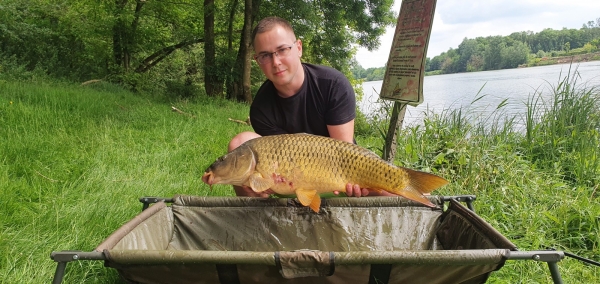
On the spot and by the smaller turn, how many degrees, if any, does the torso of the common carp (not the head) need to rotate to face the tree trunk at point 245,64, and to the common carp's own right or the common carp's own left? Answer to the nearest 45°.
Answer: approximately 90° to the common carp's own right

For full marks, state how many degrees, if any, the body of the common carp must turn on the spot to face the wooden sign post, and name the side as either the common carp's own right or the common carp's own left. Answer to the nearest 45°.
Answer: approximately 135° to the common carp's own right

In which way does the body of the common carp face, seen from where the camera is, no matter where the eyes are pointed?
to the viewer's left

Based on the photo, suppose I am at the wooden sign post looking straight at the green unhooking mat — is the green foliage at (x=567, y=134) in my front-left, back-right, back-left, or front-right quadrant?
back-left

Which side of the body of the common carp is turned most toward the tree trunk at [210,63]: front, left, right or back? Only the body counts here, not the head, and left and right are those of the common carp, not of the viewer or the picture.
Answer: right

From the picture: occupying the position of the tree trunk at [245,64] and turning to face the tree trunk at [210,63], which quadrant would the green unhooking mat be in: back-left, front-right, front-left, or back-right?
back-left
